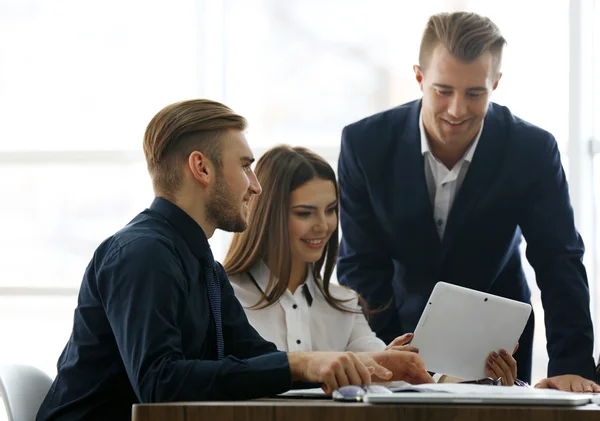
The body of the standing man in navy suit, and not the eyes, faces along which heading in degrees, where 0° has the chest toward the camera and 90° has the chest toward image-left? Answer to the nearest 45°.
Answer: approximately 0°

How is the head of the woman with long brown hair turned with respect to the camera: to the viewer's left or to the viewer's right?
to the viewer's right

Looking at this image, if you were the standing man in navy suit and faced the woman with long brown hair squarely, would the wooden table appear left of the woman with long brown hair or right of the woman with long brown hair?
left

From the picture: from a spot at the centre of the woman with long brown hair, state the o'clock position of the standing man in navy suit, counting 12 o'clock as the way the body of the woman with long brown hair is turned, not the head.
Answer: The standing man in navy suit is roughly at 10 o'clock from the woman with long brown hair.

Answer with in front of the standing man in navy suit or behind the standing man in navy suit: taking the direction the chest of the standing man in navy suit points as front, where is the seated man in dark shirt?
in front

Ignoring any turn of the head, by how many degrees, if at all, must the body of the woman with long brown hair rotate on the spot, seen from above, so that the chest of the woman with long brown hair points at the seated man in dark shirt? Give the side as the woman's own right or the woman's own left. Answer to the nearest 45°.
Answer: approximately 45° to the woman's own right

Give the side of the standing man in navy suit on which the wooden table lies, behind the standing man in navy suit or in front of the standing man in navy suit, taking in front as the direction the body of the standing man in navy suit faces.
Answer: in front

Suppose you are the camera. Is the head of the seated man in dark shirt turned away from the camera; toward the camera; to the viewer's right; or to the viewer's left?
to the viewer's right

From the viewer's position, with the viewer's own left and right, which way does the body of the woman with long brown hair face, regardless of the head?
facing the viewer and to the right of the viewer

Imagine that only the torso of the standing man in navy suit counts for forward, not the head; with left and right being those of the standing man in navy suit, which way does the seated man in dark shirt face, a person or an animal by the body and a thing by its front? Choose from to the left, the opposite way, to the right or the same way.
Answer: to the left

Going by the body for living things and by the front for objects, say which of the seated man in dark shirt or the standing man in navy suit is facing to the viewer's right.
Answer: the seated man in dark shirt

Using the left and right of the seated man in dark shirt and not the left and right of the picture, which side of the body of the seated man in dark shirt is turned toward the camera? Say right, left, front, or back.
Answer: right
